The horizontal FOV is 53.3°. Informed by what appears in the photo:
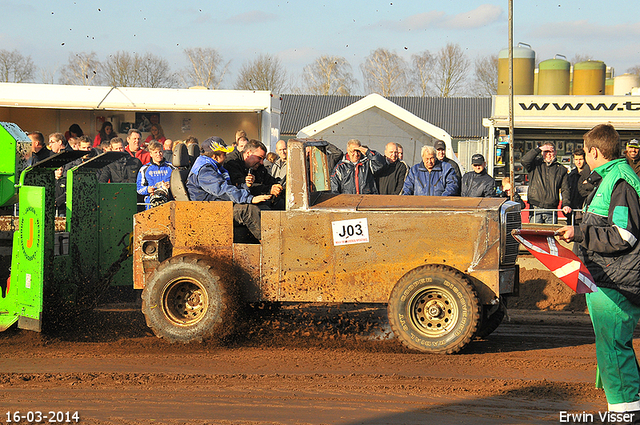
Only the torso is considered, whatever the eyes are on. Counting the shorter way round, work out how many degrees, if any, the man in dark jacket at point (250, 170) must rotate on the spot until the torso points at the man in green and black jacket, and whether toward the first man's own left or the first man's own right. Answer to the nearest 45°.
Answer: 0° — they already face them

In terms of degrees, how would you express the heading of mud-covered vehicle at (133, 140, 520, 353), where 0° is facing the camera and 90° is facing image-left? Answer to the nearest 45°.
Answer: approximately 270°

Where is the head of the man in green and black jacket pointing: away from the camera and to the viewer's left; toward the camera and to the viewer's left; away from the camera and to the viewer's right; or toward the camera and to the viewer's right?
away from the camera and to the viewer's left

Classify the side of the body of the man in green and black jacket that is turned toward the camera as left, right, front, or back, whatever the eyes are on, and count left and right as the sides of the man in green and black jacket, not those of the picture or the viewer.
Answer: left

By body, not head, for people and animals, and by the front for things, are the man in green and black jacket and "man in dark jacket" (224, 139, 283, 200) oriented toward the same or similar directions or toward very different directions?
very different directions

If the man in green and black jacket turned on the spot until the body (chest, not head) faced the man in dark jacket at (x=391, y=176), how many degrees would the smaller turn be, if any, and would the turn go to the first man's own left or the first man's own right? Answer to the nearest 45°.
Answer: approximately 45° to the first man's own right

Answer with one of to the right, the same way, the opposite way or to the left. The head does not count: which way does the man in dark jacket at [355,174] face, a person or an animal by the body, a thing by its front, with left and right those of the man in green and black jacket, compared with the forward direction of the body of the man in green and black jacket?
to the left

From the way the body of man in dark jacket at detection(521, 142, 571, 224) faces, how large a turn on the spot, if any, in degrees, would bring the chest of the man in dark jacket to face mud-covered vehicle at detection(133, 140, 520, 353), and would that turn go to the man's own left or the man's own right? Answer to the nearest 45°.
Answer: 0° — they already face it

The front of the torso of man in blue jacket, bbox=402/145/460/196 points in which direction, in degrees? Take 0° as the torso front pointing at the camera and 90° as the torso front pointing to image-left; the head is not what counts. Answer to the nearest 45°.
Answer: approximately 0°

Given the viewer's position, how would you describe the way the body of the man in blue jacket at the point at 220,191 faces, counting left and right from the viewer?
facing to the right of the viewer

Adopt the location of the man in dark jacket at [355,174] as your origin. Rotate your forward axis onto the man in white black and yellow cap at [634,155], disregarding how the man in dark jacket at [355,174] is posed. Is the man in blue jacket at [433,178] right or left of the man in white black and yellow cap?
right

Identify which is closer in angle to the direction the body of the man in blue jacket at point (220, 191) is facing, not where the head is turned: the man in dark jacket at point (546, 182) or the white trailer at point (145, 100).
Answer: the man in dark jacket

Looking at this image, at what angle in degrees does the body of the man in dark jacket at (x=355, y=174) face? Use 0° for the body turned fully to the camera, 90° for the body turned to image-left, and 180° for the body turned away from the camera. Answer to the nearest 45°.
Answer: approximately 0°

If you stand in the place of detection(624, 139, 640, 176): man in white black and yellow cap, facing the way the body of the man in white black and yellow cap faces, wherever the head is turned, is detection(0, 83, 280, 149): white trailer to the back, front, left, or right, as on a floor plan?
right
